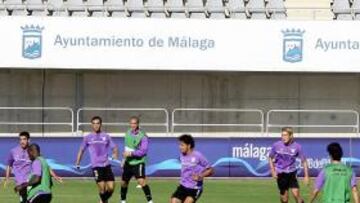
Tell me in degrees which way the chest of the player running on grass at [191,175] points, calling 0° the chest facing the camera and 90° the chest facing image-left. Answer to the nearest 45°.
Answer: approximately 45°

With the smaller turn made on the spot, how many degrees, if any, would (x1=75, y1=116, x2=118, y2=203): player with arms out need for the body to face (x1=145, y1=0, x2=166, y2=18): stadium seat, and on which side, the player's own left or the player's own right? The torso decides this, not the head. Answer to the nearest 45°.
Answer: approximately 180°

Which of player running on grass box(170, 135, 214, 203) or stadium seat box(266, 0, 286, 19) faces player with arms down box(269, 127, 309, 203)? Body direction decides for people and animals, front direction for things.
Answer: the stadium seat

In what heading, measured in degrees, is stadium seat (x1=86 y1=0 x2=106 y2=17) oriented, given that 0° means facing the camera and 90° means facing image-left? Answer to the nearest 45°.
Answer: approximately 0°

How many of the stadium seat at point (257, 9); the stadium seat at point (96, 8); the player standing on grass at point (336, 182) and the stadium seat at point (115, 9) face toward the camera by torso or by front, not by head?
3

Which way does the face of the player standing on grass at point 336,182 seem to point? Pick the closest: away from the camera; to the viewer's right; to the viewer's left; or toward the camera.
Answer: away from the camera

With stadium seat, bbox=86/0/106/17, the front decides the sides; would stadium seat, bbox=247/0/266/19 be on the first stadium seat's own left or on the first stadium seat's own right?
on the first stadium seat's own left

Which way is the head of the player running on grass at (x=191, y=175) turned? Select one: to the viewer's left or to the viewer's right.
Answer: to the viewer's left
